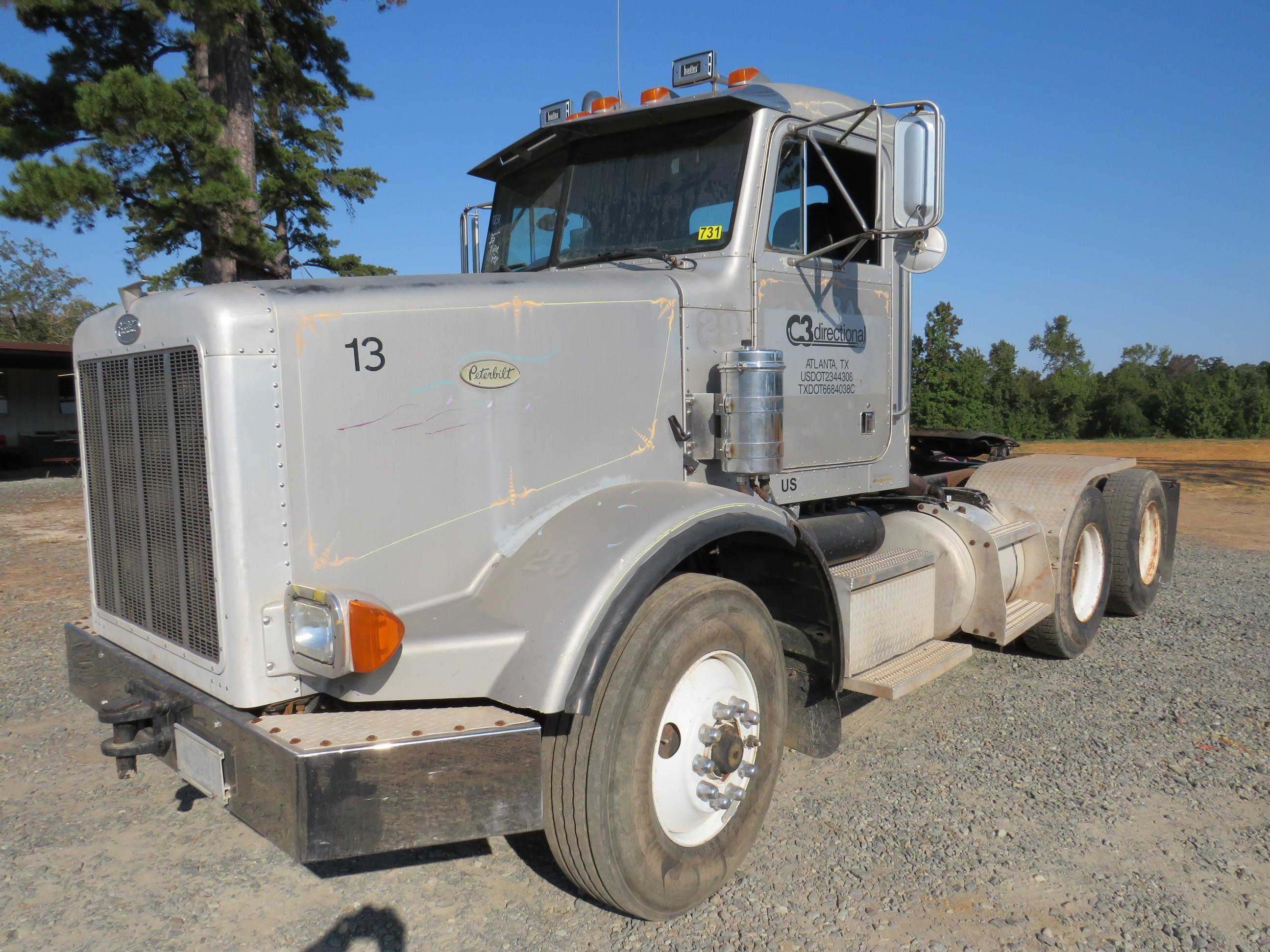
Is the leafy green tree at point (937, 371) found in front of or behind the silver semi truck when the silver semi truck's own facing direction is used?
behind

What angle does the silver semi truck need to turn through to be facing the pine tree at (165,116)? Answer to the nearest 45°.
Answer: approximately 90° to its right

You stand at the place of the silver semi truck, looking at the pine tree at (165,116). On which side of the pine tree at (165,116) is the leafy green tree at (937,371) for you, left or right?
right

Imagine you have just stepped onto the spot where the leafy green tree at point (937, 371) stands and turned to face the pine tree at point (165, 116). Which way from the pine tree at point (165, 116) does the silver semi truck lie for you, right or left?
left

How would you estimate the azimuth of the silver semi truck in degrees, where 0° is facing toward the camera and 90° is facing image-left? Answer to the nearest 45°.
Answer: approximately 45°
